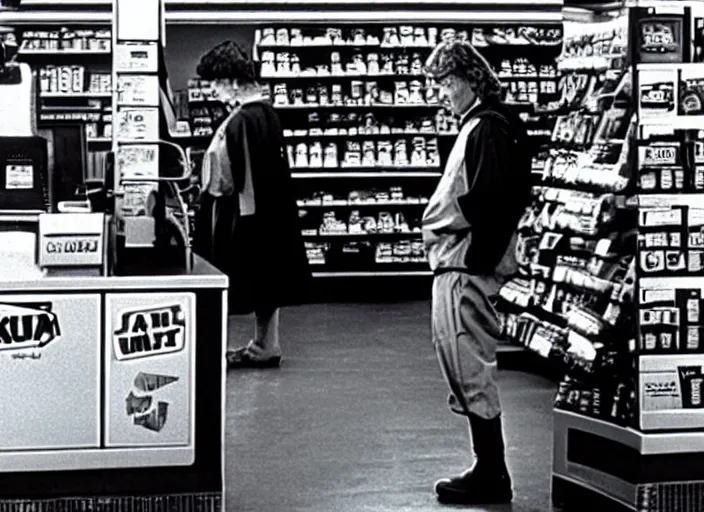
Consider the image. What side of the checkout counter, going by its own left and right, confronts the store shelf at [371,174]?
back

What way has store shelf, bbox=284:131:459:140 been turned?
toward the camera

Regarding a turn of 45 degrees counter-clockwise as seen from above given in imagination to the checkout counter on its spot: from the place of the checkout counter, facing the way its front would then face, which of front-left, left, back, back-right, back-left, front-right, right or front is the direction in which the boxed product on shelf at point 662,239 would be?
front-left

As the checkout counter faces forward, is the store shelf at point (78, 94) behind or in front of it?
behind

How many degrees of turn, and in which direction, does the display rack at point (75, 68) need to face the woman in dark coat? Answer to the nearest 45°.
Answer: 0° — it already faces them

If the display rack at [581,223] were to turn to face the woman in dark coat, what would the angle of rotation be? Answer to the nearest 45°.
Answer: approximately 90° to its right

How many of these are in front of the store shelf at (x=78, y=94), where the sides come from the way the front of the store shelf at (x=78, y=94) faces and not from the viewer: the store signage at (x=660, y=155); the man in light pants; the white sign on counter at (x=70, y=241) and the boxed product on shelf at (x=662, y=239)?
4

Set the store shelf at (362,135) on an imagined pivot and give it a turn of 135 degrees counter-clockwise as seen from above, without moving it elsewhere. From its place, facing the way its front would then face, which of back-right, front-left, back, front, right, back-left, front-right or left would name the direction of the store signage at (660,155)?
back-right

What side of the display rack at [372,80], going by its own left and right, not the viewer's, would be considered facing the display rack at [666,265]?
front

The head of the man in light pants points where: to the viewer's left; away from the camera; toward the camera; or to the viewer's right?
to the viewer's left

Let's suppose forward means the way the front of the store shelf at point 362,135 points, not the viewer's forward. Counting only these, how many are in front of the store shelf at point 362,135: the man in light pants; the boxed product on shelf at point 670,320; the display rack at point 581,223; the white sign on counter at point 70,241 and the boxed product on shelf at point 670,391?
5

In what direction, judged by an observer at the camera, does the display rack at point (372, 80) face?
facing the viewer

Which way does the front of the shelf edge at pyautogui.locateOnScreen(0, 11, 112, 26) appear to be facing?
toward the camera
